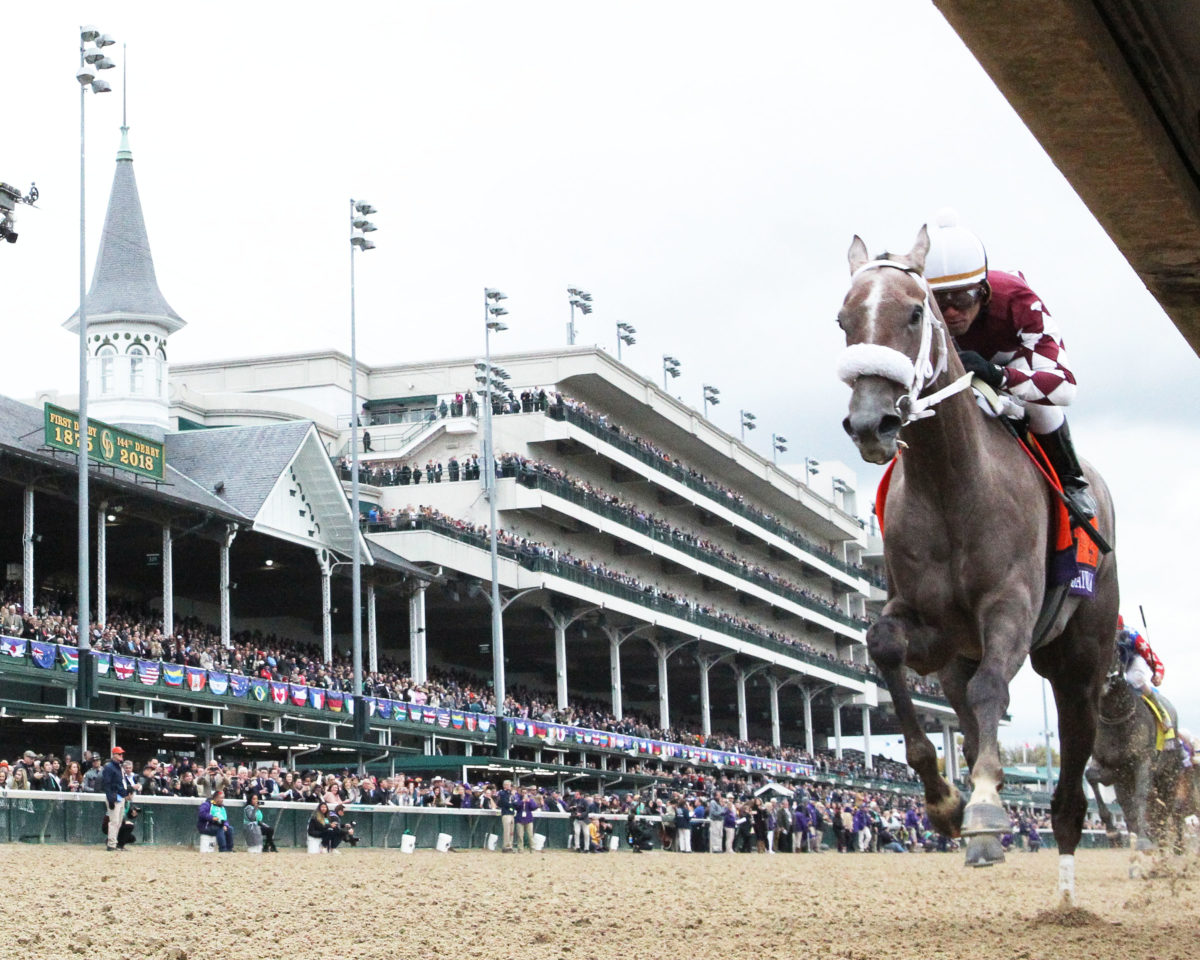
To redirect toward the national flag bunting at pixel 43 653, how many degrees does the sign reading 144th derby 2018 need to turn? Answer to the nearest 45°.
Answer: approximately 45° to its right

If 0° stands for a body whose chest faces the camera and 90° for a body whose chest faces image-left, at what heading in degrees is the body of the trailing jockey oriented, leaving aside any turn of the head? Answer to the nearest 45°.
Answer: approximately 45°

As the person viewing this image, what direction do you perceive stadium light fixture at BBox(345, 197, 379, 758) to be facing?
facing to the right of the viewer

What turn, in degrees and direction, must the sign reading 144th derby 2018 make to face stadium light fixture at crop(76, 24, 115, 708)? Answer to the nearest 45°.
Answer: approximately 45° to its right

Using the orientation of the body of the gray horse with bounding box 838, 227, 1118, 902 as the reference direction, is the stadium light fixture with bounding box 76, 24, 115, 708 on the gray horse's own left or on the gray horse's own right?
on the gray horse's own right

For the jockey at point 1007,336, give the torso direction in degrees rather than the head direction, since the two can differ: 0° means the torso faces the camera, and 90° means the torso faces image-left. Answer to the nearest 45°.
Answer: approximately 45°

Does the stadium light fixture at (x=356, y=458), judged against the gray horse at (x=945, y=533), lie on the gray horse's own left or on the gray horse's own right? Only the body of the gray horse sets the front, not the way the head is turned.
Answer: on the gray horse's own right

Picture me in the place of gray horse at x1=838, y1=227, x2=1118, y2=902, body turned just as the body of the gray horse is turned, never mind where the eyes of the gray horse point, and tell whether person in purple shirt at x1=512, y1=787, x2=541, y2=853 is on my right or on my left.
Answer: on my right

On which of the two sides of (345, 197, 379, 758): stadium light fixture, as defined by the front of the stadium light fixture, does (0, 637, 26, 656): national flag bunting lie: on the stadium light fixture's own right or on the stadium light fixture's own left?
on the stadium light fixture's own right

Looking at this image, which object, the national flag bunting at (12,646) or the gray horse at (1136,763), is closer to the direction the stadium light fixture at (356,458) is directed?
the gray horse

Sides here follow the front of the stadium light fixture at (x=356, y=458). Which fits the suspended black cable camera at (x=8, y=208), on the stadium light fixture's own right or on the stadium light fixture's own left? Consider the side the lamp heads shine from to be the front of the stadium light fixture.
on the stadium light fixture's own right

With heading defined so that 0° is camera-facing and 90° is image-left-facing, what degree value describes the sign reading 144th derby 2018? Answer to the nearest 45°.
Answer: approximately 315°
